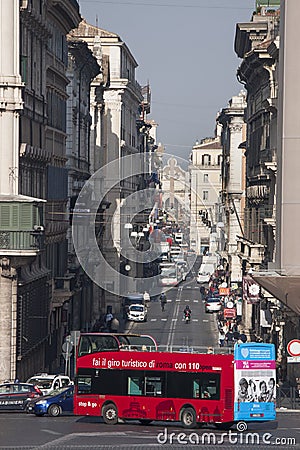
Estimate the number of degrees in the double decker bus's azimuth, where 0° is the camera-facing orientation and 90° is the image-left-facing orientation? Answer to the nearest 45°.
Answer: approximately 135°

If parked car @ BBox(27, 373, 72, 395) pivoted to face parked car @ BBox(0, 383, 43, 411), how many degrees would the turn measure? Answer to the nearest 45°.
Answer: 0° — it already faces it

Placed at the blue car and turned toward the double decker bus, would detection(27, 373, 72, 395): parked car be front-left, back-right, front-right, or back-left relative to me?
back-left

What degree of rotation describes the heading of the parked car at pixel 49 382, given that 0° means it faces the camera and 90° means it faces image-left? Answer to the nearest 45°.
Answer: approximately 45°

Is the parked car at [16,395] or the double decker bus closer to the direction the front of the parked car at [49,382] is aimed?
the parked car

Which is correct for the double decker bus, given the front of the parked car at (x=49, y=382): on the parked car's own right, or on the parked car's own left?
on the parked car's own left
